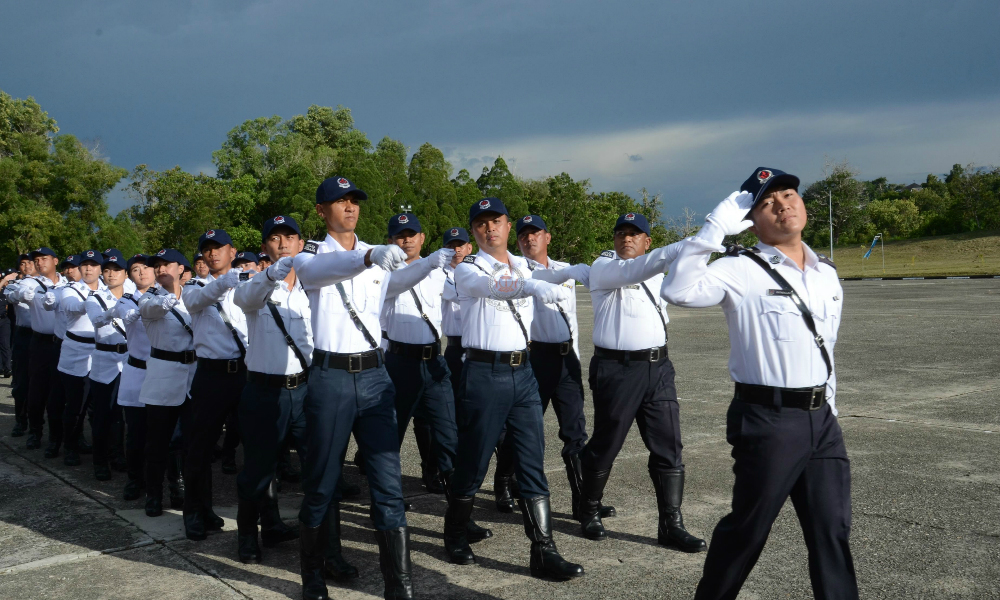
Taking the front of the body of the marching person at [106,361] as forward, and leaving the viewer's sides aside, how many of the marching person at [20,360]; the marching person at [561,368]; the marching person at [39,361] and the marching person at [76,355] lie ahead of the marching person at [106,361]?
1

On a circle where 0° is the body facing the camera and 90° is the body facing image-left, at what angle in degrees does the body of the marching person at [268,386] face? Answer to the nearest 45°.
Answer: approximately 315°

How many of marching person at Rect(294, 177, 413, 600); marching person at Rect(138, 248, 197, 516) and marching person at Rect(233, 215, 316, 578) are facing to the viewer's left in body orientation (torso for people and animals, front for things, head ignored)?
0

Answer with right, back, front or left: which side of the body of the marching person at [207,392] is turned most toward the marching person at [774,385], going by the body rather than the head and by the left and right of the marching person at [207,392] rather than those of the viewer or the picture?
front

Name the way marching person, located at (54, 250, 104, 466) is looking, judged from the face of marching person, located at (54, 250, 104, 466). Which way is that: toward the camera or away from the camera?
toward the camera

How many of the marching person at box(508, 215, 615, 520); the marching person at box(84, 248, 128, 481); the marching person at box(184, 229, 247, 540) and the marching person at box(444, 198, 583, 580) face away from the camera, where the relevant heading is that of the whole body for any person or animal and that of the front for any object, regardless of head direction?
0

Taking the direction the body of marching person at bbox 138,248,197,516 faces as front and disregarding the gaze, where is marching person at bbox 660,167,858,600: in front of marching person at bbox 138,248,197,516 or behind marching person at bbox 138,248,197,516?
in front

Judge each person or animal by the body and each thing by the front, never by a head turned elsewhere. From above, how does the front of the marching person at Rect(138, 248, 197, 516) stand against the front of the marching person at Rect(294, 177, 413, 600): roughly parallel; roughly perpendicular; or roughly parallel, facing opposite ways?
roughly parallel

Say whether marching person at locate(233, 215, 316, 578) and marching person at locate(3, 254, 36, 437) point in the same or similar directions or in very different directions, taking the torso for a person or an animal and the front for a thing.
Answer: same or similar directions

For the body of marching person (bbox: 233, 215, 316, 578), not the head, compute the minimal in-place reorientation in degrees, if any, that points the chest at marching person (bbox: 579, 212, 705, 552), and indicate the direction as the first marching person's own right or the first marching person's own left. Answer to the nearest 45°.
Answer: approximately 45° to the first marching person's own left

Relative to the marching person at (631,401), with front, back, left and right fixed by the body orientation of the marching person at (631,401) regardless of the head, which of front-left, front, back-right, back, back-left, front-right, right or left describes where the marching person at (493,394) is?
right

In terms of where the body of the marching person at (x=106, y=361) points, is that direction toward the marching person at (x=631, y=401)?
yes

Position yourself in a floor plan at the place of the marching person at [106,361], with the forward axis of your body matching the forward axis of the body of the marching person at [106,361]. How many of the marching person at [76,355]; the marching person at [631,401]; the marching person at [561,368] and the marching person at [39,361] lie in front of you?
2

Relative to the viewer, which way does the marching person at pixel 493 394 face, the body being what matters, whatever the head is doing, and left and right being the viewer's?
facing the viewer and to the right of the viewer

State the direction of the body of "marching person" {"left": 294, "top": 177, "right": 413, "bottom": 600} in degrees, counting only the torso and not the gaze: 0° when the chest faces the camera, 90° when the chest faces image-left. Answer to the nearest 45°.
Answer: approximately 315°

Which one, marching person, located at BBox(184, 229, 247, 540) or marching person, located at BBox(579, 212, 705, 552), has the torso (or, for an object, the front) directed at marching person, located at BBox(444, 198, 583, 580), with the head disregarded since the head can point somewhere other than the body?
marching person, located at BBox(184, 229, 247, 540)

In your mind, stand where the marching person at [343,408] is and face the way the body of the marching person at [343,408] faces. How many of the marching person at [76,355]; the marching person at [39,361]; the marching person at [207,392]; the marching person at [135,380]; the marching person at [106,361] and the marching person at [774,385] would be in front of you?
1
